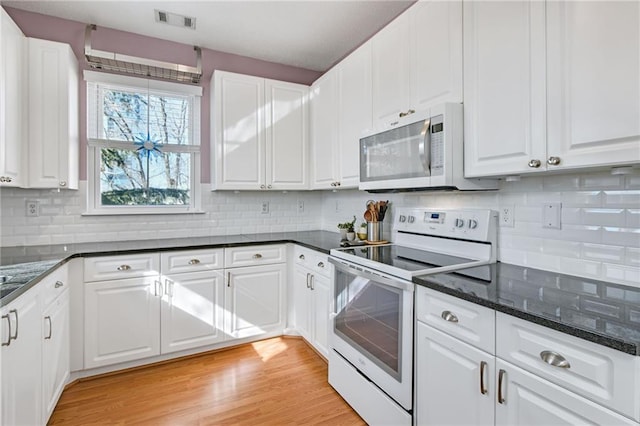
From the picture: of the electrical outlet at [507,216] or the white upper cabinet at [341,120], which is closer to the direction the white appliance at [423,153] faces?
the white upper cabinet

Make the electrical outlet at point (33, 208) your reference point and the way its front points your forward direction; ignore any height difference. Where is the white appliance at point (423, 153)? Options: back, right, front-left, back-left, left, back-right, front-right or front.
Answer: front-left

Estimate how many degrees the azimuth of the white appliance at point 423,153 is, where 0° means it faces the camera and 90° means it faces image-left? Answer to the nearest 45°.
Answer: approximately 45°

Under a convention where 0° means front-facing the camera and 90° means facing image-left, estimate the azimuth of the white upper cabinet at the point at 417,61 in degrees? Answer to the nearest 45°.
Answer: approximately 45°

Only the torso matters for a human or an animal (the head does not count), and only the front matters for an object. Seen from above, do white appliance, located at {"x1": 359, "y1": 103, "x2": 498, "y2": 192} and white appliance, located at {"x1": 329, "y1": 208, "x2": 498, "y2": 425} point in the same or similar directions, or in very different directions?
same or similar directions

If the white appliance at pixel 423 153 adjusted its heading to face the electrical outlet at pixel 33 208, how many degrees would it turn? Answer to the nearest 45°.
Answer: approximately 45° to its right

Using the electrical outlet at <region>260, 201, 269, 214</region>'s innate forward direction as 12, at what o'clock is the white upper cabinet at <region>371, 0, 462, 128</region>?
The white upper cabinet is roughly at 11 o'clock from the electrical outlet.

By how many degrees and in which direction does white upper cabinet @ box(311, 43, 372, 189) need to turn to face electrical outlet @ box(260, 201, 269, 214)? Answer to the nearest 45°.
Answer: approximately 90° to its right

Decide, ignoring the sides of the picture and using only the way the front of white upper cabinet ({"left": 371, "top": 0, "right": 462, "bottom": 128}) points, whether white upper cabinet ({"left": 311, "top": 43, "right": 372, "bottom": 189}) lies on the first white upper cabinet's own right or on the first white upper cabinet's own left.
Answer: on the first white upper cabinet's own right

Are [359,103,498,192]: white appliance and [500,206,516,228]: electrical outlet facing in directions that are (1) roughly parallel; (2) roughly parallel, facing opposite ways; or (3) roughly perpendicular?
roughly parallel

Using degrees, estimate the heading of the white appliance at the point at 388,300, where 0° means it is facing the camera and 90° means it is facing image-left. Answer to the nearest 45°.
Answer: approximately 45°

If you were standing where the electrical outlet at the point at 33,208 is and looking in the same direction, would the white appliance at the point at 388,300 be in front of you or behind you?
in front

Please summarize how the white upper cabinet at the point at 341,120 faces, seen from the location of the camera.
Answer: facing the viewer and to the left of the viewer

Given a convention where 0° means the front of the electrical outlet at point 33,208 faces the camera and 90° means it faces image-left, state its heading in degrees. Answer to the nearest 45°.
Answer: approximately 0°

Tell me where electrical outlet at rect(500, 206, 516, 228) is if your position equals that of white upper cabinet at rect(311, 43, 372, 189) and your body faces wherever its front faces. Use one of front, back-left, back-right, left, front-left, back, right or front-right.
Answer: left

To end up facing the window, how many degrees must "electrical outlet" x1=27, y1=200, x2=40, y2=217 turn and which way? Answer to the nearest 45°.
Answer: approximately 90° to its left

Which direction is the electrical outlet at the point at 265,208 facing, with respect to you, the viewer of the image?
facing the viewer

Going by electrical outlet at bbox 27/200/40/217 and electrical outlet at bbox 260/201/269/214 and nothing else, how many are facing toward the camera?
2

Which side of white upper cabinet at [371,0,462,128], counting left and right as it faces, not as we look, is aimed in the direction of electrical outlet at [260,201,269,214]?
right
